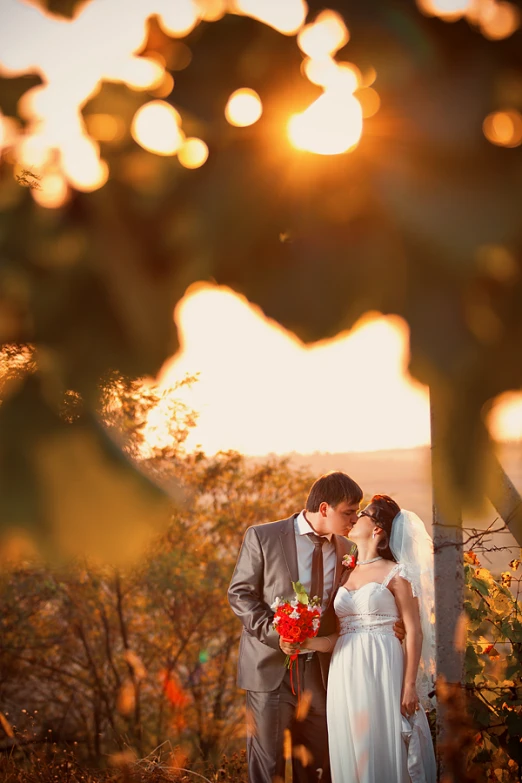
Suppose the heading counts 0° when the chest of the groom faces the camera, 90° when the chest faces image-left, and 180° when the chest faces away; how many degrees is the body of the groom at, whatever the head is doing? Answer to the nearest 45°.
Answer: approximately 315°

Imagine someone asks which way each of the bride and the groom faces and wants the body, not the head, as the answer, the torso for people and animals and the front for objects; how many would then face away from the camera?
0

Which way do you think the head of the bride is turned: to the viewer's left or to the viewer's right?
to the viewer's left

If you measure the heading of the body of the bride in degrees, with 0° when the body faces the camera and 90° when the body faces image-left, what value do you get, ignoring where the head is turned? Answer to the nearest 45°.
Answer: approximately 45°

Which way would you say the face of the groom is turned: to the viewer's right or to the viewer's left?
to the viewer's right

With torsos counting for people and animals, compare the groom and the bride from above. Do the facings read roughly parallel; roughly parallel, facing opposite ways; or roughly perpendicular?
roughly perpendicular
